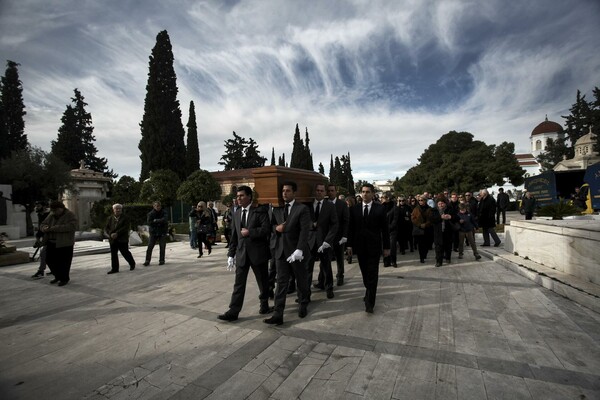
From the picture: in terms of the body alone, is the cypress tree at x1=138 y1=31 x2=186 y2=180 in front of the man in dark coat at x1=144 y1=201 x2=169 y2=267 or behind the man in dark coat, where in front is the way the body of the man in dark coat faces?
behind

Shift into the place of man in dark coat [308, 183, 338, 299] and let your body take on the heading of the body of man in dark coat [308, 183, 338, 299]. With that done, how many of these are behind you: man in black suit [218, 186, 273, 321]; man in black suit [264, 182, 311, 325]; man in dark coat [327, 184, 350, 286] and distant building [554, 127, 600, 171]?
2

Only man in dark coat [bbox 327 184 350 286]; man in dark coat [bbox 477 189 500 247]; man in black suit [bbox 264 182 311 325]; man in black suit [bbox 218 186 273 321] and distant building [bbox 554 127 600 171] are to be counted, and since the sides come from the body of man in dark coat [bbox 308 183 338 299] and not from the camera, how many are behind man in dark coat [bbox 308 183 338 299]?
3

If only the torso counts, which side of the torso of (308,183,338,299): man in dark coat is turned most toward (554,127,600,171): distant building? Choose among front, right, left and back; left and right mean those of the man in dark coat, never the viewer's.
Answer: back

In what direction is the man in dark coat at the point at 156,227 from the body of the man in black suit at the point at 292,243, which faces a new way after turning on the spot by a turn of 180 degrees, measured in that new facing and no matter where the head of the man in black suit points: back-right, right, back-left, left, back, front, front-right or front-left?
left

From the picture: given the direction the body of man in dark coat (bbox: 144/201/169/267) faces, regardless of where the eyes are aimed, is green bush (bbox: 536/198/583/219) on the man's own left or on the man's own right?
on the man's own left

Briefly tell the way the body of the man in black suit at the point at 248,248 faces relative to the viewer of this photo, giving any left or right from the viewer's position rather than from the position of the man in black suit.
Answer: facing the viewer and to the left of the viewer

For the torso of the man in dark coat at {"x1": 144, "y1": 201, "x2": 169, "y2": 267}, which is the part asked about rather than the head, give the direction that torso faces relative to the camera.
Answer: toward the camera

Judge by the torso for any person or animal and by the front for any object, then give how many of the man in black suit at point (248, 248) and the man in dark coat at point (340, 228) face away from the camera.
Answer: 0

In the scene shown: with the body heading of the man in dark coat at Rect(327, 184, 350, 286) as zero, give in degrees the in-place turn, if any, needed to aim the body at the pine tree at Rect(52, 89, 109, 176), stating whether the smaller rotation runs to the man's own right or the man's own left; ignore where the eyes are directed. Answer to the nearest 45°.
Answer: approximately 90° to the man's own right

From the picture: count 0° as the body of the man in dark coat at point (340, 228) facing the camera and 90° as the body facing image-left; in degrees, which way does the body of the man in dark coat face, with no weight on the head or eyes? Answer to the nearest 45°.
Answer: approximately 45°

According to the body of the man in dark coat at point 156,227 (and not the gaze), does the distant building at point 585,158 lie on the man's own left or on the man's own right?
on the man's own left
